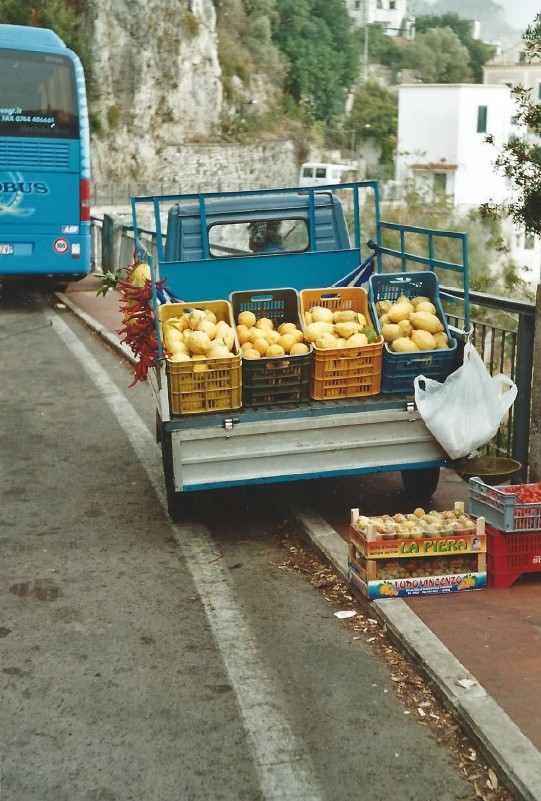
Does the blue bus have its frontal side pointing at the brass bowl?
no

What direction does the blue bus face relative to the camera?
away from the camera

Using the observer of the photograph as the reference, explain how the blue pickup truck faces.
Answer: facing away from the viewer

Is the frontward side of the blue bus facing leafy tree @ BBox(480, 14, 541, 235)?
no

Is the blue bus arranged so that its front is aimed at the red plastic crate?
no

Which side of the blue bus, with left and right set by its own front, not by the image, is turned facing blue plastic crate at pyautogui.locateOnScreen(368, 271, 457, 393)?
back

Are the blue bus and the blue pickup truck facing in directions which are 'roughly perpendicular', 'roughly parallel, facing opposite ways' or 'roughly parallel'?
roughly parallel

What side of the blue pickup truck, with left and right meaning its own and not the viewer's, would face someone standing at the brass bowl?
right

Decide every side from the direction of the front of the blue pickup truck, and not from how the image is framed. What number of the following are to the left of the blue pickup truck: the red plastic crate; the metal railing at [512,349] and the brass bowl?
0

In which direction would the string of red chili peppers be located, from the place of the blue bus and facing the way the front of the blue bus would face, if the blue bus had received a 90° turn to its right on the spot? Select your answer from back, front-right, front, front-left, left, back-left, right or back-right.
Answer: right

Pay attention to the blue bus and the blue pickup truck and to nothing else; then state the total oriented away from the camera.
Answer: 2

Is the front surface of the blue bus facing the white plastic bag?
no
